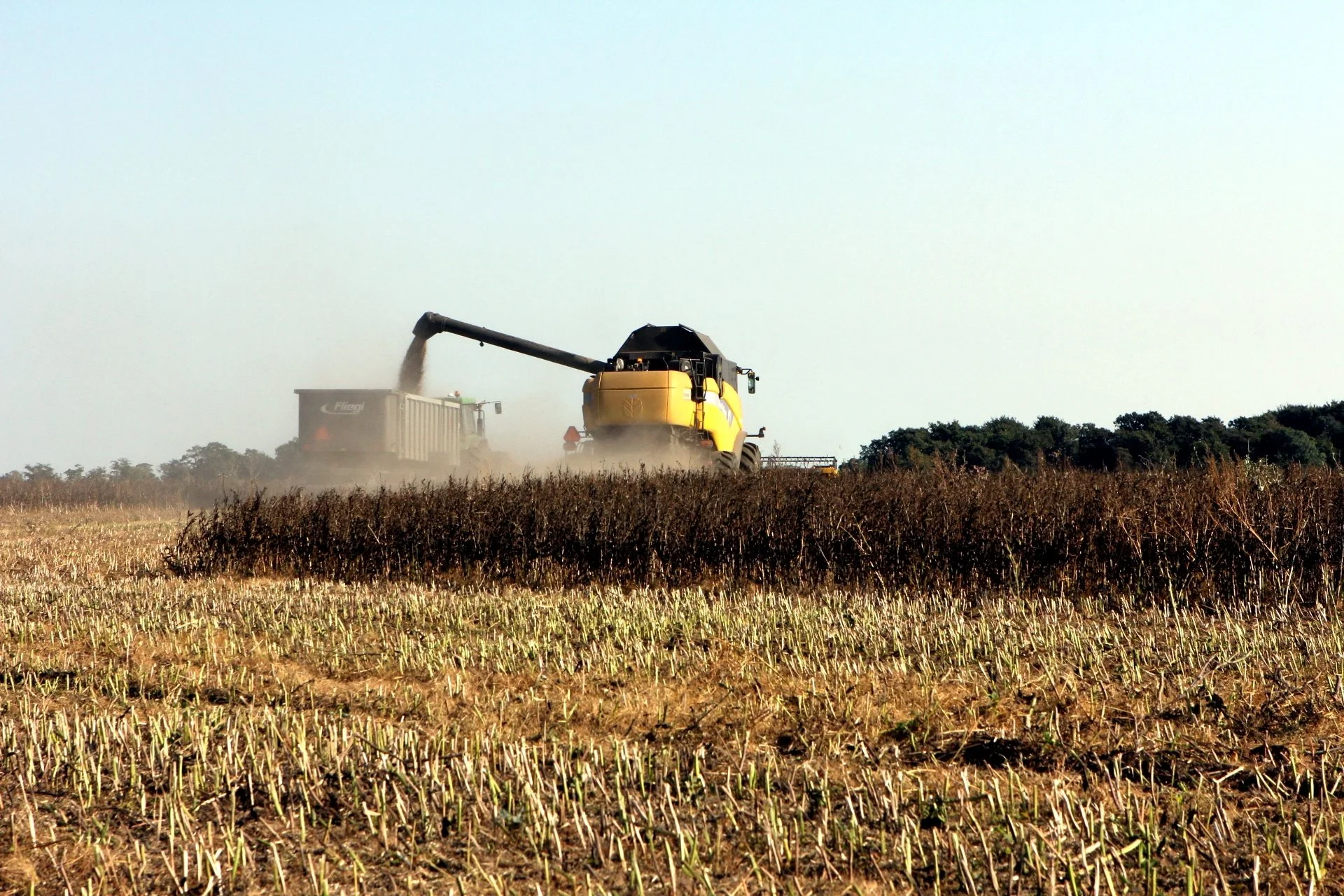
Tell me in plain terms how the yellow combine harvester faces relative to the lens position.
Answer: facing away from the viewer and to the right of the viewer
